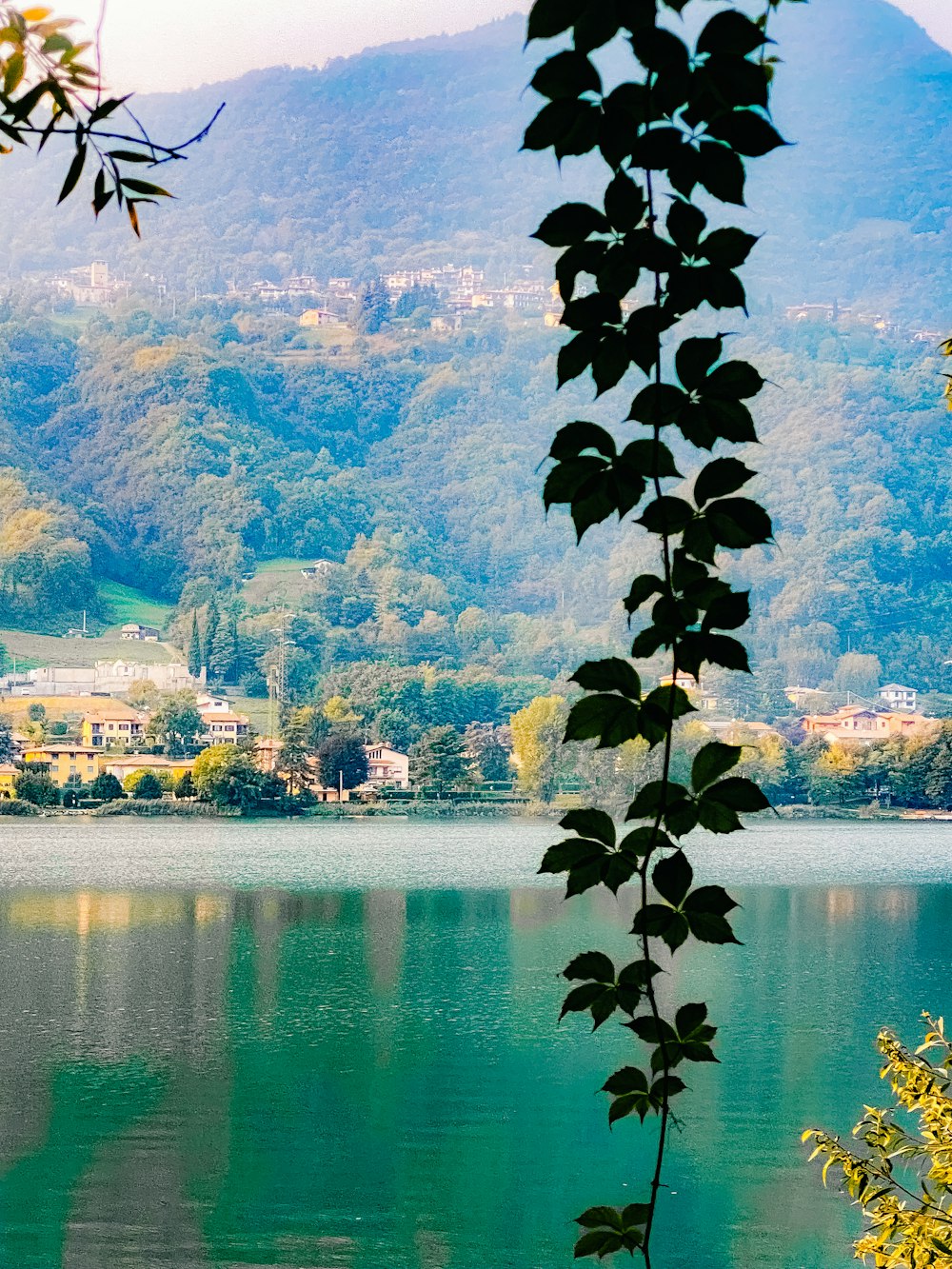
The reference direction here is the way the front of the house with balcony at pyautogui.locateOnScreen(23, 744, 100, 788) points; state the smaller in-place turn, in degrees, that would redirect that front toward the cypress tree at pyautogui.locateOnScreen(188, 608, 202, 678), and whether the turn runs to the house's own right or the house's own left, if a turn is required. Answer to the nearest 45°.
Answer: approximately 135° to the house's own left

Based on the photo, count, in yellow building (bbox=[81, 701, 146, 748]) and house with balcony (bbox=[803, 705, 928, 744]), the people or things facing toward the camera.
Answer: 2

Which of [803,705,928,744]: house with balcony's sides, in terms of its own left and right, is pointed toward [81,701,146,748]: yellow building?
right

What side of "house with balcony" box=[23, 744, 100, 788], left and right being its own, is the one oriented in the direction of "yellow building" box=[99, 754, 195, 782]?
left

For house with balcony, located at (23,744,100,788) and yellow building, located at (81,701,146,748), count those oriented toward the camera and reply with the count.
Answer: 2

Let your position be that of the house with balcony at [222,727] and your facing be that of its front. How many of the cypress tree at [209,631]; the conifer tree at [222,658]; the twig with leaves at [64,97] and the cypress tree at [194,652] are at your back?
3

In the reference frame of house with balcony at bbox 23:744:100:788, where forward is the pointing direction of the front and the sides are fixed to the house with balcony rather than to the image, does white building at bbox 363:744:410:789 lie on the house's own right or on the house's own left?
on the house's own left

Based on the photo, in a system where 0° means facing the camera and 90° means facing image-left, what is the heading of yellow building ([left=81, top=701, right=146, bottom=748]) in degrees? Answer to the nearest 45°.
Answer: approximately 0°
